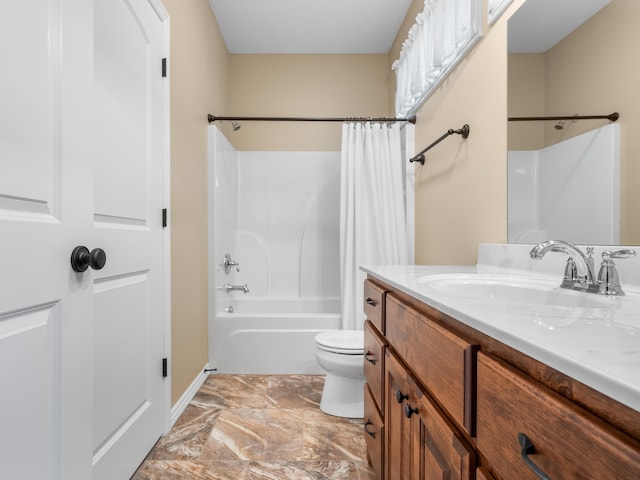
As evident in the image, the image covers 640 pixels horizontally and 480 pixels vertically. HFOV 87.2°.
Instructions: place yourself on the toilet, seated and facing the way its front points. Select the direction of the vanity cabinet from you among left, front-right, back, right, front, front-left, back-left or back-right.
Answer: left

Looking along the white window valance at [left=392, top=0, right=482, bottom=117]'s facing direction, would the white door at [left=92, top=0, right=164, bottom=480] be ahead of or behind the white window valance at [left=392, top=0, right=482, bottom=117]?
ahead

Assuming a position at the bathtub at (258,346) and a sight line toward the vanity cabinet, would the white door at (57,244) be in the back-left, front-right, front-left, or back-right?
front-right

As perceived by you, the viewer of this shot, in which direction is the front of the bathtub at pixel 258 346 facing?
facing the viewer

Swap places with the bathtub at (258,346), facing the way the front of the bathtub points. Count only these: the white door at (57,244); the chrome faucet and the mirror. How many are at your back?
0

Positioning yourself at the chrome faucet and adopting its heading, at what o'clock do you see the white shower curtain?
The white shower curtain is roughly at 3 o'clock from the chrome faucet.

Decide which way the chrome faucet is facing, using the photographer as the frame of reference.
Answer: facing the viewer and to the left of the viewer

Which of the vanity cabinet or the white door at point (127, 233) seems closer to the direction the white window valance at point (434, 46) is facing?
the white door

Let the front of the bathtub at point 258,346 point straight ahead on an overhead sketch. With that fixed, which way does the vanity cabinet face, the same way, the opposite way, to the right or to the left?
to the right

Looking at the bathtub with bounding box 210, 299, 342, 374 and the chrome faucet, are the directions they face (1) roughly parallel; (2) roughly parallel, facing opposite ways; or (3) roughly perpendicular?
roughly perpendicular

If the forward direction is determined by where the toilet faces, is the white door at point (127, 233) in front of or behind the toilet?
in front
